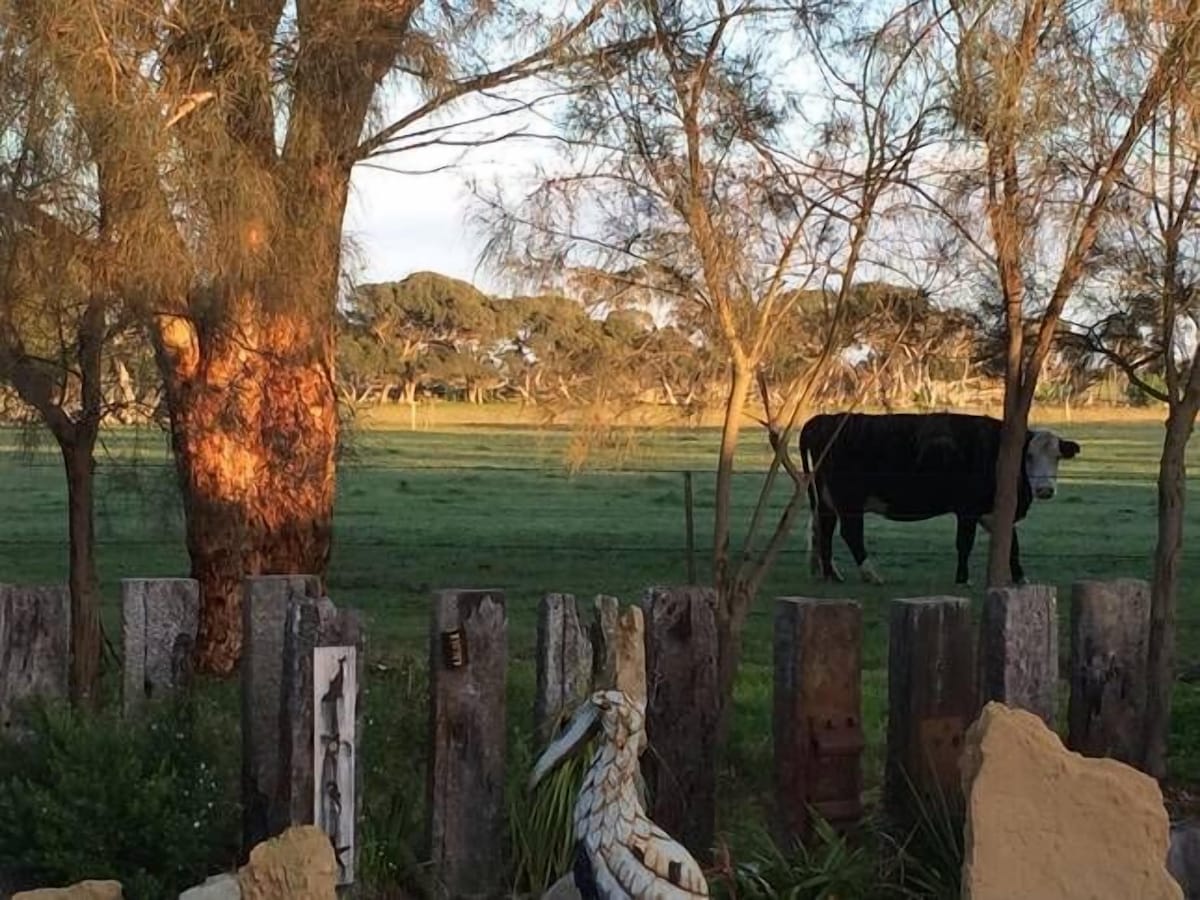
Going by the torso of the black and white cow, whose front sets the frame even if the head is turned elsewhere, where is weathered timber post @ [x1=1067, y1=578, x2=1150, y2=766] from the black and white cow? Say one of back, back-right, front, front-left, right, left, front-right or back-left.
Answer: right

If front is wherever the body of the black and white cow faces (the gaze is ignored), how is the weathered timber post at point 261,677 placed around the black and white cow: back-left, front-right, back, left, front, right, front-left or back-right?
right

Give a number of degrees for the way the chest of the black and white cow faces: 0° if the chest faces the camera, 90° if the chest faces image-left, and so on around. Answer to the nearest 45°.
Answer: approximately 270°

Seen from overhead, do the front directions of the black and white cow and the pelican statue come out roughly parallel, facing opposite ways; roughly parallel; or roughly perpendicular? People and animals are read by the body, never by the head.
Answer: roughly parallel, facing opposite ways

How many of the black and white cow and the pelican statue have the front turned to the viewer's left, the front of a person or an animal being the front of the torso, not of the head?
1

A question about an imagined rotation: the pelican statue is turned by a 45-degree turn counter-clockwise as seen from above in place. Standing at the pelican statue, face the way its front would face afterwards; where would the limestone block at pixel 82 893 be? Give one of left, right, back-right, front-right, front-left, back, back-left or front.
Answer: front-right

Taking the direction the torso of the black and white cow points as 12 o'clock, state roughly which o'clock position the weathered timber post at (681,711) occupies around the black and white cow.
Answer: The weathered timber post is roughly at 3 o'clock from the black and white cow.

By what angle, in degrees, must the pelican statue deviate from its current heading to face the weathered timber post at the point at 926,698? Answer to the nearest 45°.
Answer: approximately 135° to its right

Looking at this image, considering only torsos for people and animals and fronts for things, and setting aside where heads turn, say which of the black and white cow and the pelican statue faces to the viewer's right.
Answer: the black and white cow

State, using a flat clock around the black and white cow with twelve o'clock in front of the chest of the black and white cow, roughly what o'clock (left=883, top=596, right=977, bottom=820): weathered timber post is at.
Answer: The weathered timber post is roughly at 3 o'clock from the black and white cow.

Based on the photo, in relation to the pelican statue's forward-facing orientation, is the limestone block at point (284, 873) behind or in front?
in front

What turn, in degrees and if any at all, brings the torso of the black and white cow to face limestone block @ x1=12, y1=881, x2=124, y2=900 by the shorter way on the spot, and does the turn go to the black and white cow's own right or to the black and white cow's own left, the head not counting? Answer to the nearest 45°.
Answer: approximately 90° to the black and white cow's own right

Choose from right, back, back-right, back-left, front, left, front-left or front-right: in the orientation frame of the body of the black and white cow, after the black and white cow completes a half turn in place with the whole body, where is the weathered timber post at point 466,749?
left

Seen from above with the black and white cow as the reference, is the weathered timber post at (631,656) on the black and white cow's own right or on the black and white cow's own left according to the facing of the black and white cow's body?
on the black and white cow's own right

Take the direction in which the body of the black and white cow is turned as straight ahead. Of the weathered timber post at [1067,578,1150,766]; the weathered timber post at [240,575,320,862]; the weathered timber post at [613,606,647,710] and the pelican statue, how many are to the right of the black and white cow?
4

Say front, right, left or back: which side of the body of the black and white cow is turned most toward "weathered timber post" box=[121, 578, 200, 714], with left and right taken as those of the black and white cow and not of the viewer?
right

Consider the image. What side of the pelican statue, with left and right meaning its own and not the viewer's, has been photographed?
left

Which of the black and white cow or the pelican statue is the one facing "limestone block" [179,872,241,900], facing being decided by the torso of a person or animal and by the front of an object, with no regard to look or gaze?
the pelican statue
